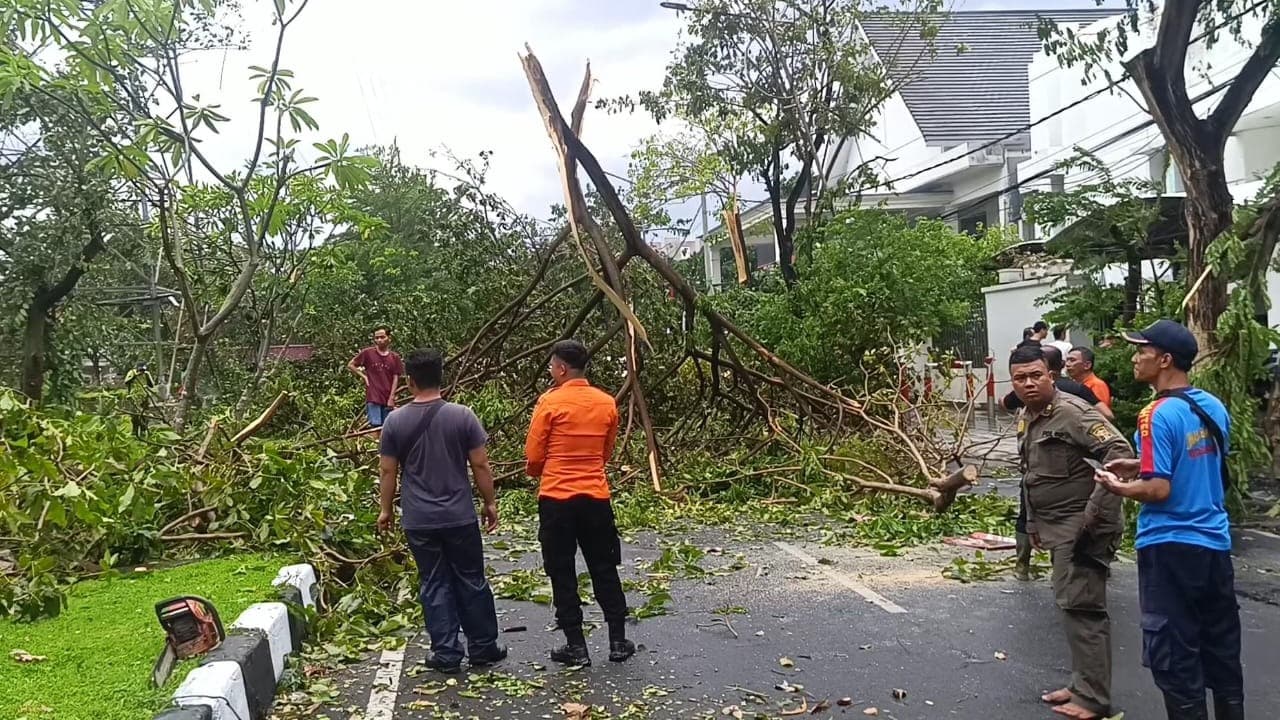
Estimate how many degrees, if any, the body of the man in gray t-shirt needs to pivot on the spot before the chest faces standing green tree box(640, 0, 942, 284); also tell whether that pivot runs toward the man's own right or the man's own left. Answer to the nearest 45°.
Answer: approximately 45° to the man's own right

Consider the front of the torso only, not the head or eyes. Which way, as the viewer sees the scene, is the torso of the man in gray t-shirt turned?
away from the camera

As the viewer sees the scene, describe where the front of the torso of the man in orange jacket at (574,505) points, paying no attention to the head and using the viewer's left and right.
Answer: facing away from the viewer and to the left of the viewer

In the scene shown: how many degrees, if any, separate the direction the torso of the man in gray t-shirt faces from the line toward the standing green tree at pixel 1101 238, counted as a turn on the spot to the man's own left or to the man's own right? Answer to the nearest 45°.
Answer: approximately 45° to the man's own right

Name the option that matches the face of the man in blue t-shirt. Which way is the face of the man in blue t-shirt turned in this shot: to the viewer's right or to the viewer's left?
to the viewer's left

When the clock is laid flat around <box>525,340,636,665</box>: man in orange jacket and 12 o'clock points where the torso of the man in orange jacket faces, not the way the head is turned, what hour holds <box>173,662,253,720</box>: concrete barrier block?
The concrete barrier block is roughly at 9 o'clock from the man in orange jacket.

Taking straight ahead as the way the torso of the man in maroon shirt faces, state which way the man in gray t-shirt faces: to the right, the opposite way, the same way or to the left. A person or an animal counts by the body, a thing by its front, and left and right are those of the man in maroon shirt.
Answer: the opposite way

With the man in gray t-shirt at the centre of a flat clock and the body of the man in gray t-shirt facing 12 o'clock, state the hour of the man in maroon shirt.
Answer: The man in maroon shirt is roughly at 12 o'clock from the man in gray t-shirt.

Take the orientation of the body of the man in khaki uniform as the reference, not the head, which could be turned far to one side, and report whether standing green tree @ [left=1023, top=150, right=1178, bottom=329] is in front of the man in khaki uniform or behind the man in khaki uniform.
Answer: behind

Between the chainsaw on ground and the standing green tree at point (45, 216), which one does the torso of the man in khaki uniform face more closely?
the chainsaw on ground

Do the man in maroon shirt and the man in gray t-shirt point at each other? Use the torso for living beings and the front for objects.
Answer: yes

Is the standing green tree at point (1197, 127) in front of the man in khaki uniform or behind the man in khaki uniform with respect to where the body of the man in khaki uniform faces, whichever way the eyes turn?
behind

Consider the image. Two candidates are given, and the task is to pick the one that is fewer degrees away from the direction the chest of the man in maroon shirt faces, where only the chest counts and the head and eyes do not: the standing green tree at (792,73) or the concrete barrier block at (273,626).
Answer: the concrete barrier block

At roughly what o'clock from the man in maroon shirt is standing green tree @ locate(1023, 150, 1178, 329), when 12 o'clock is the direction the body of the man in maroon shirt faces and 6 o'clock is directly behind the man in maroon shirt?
The standing green tree is roughly at 9 o'clock from the man in maroon shirt.

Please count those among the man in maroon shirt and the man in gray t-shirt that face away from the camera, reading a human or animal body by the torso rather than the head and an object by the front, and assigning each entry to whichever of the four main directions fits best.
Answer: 1

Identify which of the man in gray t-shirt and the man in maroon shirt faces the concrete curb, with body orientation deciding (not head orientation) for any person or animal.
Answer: the man in maroon shirt
